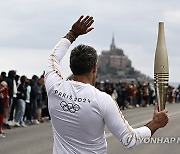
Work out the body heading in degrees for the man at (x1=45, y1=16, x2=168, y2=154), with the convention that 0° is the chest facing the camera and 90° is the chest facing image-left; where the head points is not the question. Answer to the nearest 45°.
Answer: approximately 225°
